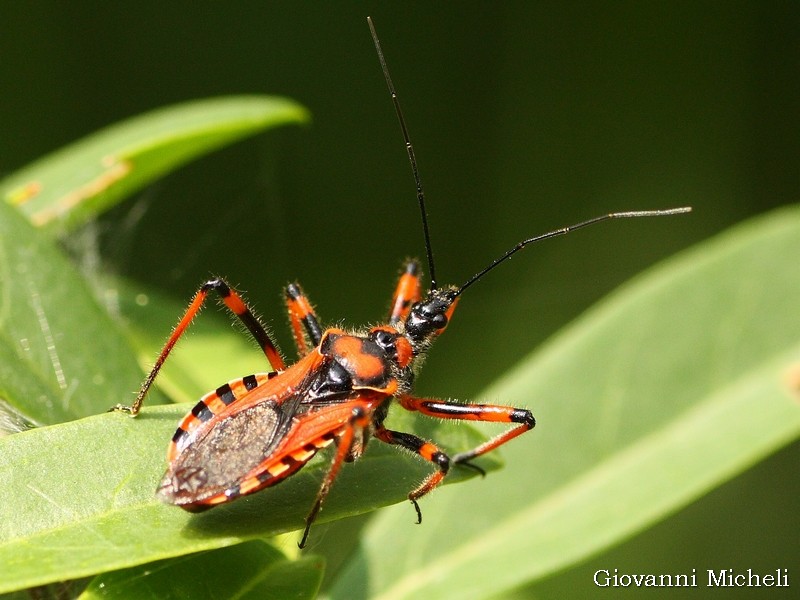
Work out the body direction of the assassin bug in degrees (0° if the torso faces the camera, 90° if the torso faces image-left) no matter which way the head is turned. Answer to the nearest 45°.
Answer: approximately 225°

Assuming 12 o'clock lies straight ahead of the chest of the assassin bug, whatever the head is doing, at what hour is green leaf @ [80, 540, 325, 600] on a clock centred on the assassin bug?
The green leaf is roughly at 5 o'clock from the assassin bug.

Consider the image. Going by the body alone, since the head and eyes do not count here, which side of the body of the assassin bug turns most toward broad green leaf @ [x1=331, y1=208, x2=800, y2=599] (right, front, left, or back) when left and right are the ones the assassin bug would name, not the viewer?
front

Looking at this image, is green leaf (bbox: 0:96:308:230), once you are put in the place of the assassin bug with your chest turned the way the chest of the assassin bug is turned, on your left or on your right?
on your left
